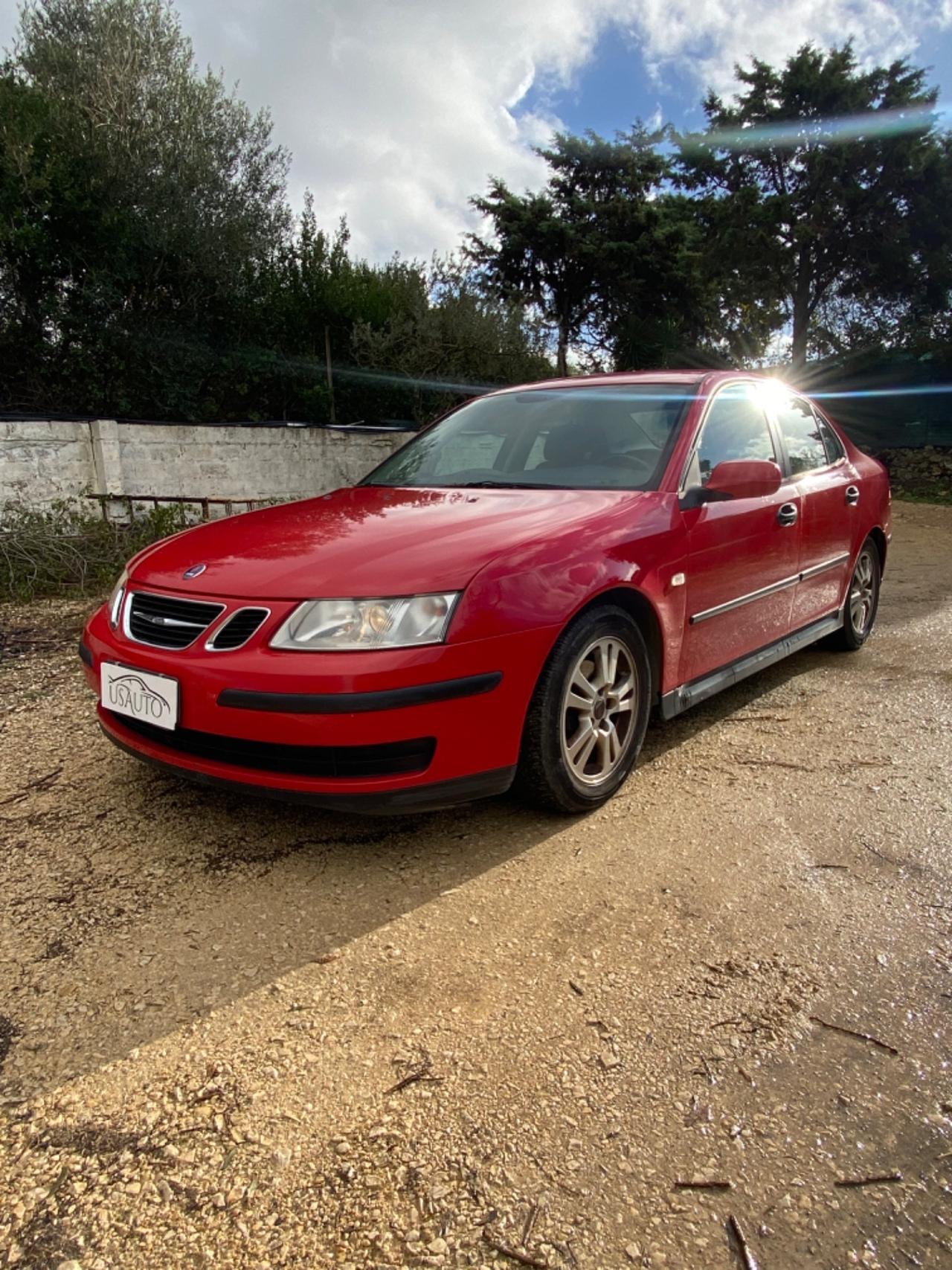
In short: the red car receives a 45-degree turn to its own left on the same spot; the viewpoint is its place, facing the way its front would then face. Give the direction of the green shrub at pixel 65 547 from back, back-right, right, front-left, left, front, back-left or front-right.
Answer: back-right

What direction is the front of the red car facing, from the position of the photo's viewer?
facing the viewer and to the left of the viewer

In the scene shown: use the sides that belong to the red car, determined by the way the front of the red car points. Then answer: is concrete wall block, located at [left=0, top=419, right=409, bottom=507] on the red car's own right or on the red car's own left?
on the red car's own right
